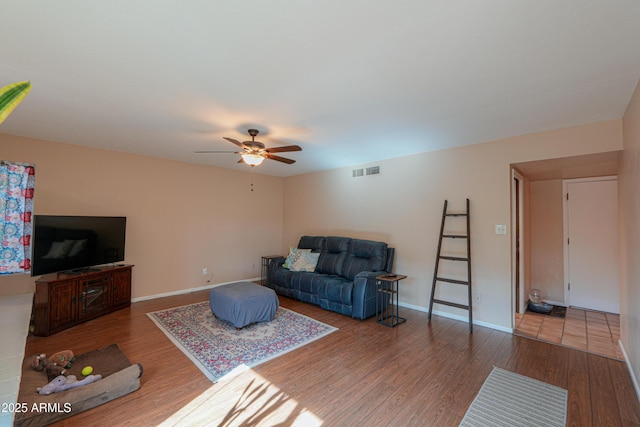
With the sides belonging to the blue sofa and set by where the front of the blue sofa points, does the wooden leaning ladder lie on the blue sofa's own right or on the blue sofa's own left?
on the blue sofa's own left

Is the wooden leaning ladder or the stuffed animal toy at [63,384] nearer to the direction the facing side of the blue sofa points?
the stuffed animal toy

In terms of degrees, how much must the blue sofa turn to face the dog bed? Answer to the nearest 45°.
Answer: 0° — it already faces it

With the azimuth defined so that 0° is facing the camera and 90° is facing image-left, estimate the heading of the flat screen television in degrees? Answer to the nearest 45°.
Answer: approximately 315°

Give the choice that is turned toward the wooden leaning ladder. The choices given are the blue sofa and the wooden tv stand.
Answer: the wooden tv stand

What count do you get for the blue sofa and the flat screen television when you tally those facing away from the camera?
0

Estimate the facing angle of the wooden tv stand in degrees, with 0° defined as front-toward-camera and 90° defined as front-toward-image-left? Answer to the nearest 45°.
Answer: approximately 315°

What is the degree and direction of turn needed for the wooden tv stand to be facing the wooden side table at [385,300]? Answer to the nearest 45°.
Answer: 0° — it already faces it

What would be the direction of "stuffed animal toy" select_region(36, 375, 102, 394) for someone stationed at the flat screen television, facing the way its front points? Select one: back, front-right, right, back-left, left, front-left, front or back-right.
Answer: front-right

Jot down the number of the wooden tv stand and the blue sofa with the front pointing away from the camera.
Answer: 0
